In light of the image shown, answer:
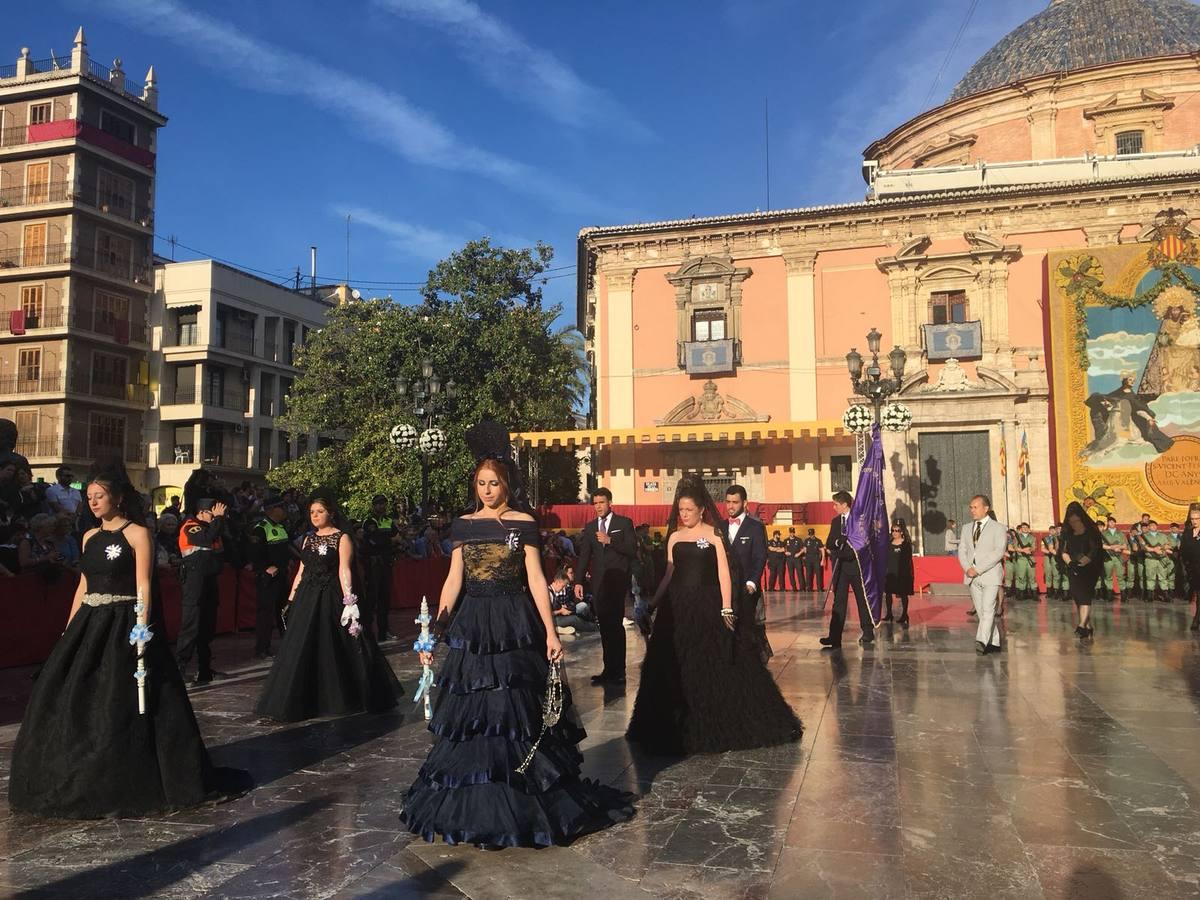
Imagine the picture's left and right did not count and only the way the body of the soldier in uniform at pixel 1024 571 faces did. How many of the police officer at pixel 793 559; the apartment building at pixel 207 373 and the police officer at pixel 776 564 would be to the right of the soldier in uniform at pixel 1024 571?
3

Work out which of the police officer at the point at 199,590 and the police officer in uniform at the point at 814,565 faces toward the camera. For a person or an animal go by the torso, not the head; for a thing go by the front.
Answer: the police officer in uniform

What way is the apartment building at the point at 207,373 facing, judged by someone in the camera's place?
facing the viewer and to the right of the viewer

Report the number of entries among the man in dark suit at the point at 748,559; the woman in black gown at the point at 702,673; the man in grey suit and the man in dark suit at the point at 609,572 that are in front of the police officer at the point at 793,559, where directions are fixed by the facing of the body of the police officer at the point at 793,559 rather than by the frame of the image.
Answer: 4

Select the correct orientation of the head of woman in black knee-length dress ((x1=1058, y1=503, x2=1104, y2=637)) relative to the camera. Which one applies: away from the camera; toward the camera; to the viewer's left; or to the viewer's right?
toward the camera

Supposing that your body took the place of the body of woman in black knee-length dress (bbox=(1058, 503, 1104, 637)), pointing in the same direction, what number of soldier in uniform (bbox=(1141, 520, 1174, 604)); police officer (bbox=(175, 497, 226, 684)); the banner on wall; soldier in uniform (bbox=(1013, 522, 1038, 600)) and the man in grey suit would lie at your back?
3

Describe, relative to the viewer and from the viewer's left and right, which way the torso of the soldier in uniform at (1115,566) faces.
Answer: facing the viewer

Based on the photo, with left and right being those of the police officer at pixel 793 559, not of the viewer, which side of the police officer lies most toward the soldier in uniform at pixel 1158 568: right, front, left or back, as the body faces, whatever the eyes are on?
left

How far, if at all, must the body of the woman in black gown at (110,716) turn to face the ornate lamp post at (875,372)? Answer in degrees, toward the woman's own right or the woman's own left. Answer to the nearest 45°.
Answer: approximately 180°

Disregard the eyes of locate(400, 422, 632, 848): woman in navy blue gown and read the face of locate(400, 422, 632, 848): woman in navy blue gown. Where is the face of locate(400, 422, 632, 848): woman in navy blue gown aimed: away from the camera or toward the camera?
toward the camera

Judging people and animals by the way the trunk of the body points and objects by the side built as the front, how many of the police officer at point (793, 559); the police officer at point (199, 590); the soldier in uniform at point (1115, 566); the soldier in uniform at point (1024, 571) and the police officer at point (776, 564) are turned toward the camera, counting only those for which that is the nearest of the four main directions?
4

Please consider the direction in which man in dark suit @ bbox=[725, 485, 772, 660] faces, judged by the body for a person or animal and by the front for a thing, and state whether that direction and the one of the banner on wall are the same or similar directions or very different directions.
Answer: same or similar directions

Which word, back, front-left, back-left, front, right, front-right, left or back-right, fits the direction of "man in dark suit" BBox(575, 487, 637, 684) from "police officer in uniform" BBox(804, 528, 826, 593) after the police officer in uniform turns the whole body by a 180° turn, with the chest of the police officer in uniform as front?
back

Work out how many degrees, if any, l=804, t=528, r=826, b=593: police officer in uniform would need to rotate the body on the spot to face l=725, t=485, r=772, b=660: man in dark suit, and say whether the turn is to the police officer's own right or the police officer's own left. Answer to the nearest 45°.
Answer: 0° — they already face them

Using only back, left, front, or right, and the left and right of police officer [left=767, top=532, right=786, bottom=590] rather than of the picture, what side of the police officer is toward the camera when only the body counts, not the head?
front
